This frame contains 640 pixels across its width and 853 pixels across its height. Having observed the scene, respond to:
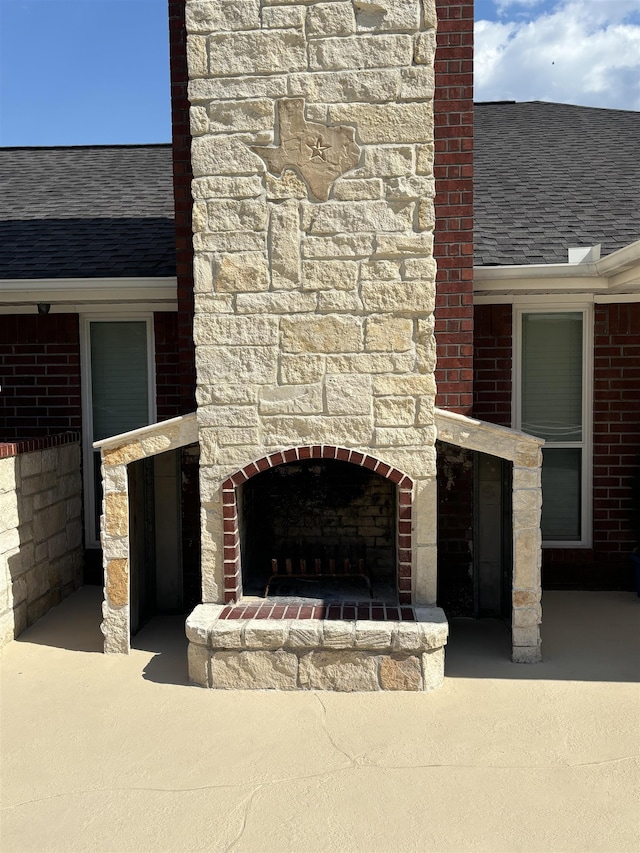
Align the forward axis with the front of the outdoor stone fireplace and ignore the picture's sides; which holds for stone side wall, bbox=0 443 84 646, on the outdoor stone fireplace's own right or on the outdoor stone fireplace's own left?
on the outdoor stone fireplace's own right

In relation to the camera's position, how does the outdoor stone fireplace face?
facing the viewer
